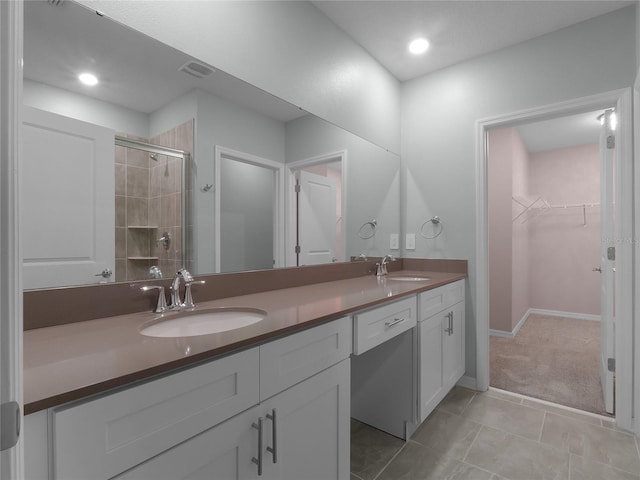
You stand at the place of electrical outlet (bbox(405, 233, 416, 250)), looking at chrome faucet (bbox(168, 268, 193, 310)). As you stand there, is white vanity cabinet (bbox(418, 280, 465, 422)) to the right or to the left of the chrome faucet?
left

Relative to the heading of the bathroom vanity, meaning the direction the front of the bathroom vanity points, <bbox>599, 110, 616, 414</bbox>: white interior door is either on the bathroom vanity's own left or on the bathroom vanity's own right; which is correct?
on the bathroom vanity's own left

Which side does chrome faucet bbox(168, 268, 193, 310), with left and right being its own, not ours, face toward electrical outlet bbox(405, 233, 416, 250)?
left

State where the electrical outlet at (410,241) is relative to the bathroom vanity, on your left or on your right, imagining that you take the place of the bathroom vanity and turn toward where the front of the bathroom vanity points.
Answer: on your left

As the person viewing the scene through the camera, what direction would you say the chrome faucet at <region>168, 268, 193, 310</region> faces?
facing the viewer and to the right of the viewer

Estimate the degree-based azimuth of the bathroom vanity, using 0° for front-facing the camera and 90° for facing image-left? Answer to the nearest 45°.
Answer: approximately 315°

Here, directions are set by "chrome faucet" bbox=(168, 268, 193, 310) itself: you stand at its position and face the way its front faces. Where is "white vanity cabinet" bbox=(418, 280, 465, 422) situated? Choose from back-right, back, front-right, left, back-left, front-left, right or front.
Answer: front-left
